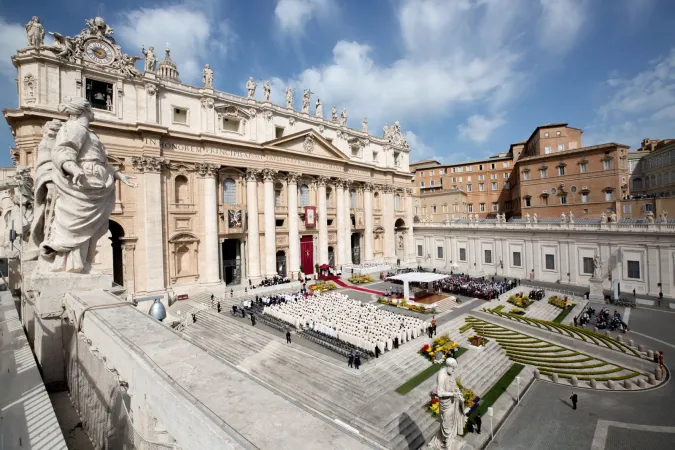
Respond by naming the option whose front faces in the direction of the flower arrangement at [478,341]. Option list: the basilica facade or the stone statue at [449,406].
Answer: the basilica facade

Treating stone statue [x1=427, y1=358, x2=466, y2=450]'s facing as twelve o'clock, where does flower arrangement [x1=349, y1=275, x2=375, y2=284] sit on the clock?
The flower arrangement is roughly at 7 o'clock from the stone statue.

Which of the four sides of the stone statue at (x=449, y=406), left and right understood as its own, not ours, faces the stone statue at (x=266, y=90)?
back

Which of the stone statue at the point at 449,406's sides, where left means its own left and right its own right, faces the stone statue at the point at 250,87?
back

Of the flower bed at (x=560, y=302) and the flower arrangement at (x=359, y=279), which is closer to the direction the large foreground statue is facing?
the flower bed

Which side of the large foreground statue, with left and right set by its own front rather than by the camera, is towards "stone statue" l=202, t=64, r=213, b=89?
left

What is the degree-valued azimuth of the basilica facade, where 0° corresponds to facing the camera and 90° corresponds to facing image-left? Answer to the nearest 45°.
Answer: approximately 315°

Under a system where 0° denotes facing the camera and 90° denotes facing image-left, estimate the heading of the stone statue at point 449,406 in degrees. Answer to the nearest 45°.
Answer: approximately 315°
